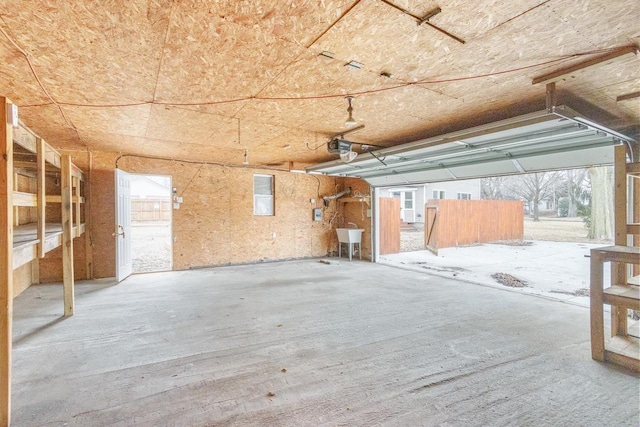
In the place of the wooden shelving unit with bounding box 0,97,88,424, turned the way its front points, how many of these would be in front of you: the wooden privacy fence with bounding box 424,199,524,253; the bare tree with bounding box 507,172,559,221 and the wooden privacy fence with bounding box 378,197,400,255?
3

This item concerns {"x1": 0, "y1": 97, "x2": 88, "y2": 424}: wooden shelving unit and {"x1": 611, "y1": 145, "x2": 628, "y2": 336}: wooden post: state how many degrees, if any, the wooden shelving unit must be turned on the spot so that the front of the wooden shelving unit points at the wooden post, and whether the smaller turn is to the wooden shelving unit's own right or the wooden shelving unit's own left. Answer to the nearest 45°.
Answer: approximately 45° to the wooden shelving unit's own right

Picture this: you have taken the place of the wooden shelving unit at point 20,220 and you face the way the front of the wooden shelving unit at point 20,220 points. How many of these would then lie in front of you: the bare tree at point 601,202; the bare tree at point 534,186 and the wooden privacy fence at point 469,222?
3

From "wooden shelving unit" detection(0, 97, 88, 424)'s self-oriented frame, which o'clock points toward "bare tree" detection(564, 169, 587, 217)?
The bare tree is roughly at 12 o'clock from the wooden shelving unit.

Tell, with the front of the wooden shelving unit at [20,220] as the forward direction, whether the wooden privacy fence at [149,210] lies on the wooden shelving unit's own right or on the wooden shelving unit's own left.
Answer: on the wooden shelving unit's own left

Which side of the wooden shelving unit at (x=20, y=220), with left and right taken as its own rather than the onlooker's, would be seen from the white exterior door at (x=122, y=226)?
left

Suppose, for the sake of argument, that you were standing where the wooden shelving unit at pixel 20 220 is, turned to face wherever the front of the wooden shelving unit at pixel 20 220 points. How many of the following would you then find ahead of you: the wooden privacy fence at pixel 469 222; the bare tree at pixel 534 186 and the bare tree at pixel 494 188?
3

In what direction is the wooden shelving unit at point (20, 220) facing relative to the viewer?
to the viewer's right
